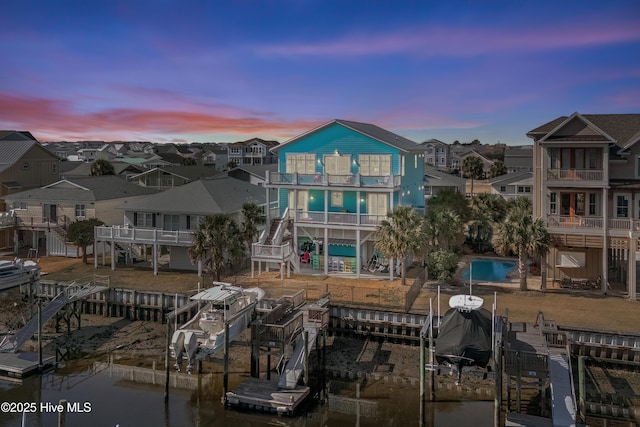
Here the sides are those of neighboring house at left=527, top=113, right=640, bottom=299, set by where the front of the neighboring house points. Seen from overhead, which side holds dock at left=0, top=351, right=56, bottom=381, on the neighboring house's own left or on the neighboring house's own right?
on the neighboring house's own right

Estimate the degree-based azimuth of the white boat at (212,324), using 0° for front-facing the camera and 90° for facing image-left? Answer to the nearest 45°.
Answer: approximately 225°

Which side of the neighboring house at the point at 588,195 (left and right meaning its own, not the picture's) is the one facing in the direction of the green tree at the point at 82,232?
right

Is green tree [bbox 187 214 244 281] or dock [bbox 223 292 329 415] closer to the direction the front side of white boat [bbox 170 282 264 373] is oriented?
the green tree

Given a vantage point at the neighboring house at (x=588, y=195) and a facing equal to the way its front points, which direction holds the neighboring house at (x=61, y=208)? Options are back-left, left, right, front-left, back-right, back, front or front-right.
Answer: right

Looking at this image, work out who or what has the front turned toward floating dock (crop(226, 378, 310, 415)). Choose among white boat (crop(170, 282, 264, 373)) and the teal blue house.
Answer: the teal blue house

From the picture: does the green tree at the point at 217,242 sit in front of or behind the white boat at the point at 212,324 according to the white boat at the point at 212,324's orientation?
in front

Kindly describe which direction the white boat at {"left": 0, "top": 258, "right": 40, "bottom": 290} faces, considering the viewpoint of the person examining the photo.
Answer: facing to the right of the viewer

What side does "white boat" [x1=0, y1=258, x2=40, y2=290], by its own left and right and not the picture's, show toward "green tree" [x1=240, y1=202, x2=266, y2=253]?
front

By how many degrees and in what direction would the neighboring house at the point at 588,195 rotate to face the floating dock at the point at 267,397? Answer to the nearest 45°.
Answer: approximately 45° to its right

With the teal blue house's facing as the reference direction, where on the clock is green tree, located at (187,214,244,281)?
The green tree is roughly at 2 o'clock from the teal blue house.

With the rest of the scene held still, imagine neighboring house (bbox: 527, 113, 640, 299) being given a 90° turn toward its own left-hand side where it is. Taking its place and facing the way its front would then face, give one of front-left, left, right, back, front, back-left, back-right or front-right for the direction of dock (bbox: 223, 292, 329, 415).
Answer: back-right

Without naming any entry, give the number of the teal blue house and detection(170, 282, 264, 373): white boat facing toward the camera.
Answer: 1
